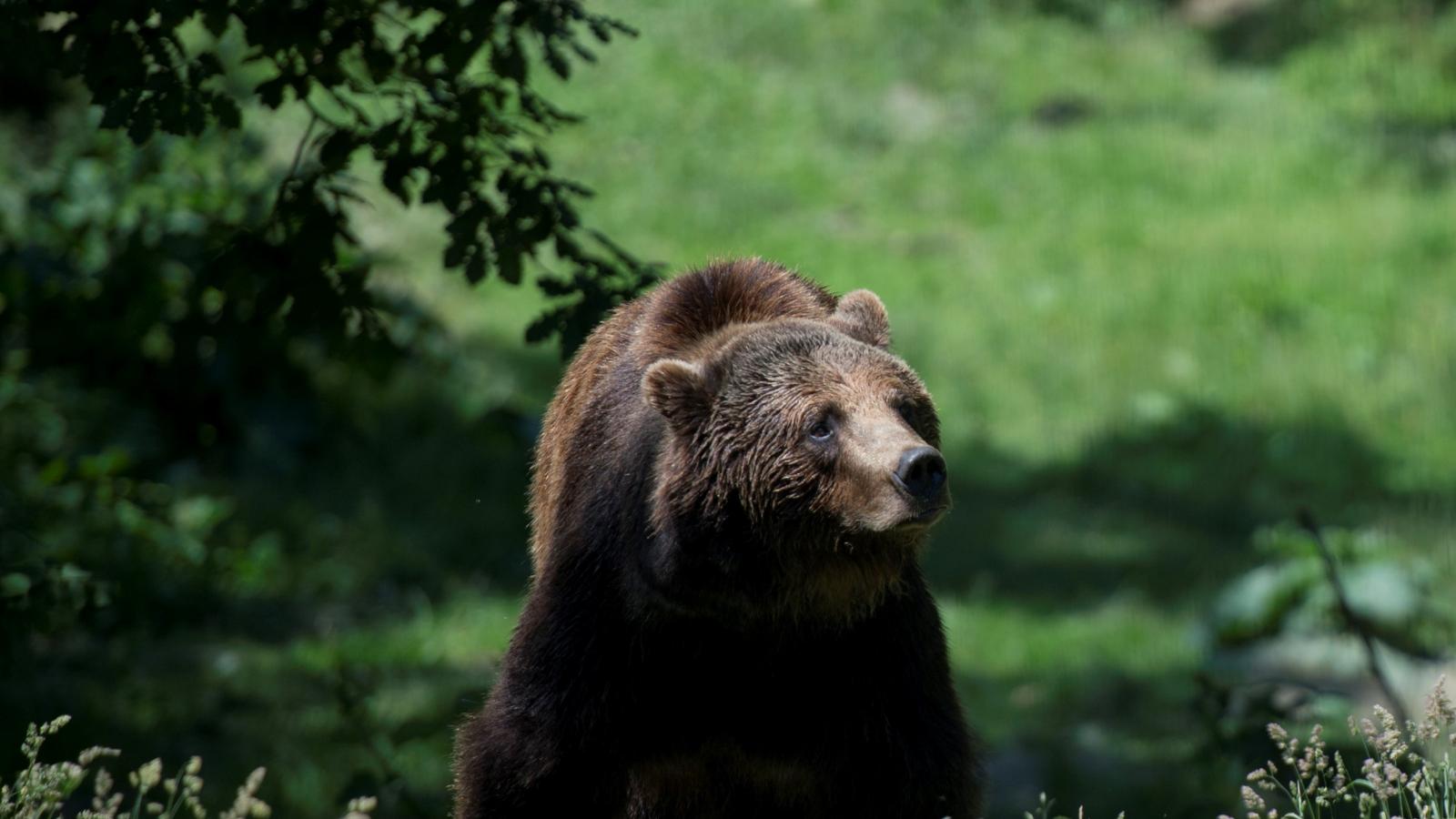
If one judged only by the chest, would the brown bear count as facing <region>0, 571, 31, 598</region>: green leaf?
no

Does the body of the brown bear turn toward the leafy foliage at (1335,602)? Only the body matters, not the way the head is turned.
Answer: no
